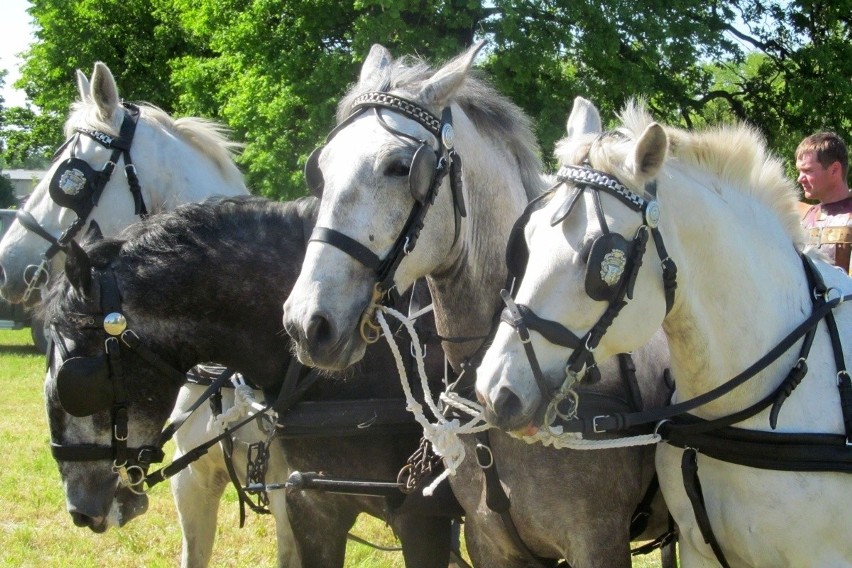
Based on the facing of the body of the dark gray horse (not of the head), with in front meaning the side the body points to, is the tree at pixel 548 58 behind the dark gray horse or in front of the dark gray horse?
behind

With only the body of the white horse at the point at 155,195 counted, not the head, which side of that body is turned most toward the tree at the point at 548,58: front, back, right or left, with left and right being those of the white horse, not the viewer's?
back

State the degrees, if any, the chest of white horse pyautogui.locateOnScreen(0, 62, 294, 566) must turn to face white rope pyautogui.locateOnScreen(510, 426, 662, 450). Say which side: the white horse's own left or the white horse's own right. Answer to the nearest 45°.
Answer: approximately 90° to the white horse's own left

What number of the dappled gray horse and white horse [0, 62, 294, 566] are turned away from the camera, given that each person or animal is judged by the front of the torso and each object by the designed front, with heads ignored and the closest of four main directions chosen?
0

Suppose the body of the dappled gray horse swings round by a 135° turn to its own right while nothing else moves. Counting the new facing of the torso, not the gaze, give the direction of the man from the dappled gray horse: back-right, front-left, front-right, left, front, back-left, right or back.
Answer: front-right

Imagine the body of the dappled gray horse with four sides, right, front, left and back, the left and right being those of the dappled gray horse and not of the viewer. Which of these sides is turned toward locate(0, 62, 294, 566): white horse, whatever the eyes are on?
right

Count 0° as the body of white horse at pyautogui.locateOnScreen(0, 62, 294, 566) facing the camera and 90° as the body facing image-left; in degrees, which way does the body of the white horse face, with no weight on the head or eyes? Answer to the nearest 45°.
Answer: approximately 45°

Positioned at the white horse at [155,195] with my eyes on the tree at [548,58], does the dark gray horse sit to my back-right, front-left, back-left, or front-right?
back-right

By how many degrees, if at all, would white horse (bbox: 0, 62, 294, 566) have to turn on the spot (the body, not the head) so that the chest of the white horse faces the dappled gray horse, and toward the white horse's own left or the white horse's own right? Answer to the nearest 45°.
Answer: approximately 90° to the white horse's own left

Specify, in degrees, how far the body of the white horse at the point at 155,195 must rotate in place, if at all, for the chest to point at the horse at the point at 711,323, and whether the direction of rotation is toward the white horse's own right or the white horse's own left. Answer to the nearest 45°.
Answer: approximately 90° to the white horse's own left

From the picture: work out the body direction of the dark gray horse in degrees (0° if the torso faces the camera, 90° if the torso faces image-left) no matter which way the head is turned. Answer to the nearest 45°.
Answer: approximately 45°

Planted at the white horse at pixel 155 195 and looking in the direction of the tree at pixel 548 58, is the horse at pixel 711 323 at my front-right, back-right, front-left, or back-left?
back-right

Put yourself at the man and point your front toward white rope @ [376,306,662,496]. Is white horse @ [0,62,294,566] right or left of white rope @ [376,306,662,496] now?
right
